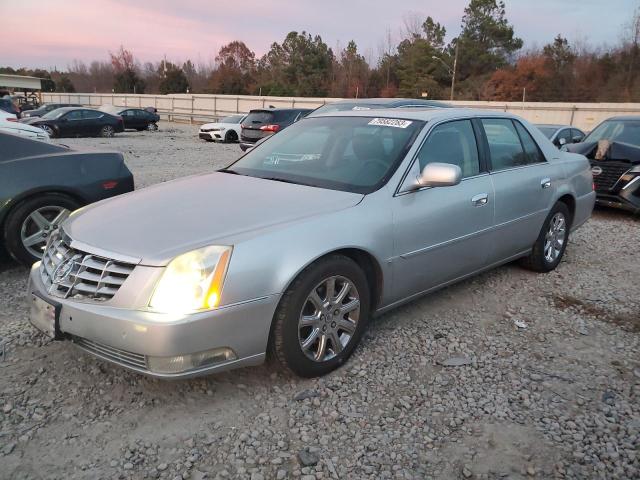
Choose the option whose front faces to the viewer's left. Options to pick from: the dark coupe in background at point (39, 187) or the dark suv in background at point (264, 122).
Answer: the dark coupe in background at point (39, 187)

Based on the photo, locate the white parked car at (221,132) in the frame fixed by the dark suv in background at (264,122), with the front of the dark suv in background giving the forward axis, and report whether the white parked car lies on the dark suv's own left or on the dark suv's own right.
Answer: on the dark suv's own left

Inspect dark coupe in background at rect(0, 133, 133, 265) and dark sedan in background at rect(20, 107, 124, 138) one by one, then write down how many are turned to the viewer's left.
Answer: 2

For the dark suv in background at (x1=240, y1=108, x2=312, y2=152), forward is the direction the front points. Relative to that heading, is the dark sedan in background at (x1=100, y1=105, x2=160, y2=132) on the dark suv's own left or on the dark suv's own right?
on the dark suv's own left

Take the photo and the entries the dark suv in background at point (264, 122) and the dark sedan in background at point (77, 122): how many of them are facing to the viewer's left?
1

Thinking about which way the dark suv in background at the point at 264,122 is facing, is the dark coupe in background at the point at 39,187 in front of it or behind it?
behind

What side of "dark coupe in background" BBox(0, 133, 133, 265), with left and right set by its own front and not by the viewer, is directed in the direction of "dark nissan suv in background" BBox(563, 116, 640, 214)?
back

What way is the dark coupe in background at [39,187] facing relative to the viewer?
to the viewer's left

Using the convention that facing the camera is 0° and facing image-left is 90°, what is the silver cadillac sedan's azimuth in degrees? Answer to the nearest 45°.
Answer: approximately 45°

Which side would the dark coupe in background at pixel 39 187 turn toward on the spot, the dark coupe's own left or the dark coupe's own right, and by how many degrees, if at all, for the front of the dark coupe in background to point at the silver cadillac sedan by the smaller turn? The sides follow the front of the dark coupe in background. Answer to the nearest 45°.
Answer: approximately 135° to the dark coupe's own left

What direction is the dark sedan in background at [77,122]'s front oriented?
to the viewer's left

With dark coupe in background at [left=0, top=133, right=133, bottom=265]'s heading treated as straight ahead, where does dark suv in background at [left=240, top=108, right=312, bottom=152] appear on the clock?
dark suv in background at [left=240, top=108, right=312, bottom=152] is roughly at 4 o'clock from dark coupe in background at [left=0, top=133, right=133, bottom=265].

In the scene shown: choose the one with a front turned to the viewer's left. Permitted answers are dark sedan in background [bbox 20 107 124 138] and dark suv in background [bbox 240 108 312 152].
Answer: dark sedan in background [bbox 20 107 124 138]

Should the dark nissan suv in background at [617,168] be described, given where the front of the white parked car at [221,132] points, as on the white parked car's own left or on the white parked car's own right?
on the white parked car's own left
